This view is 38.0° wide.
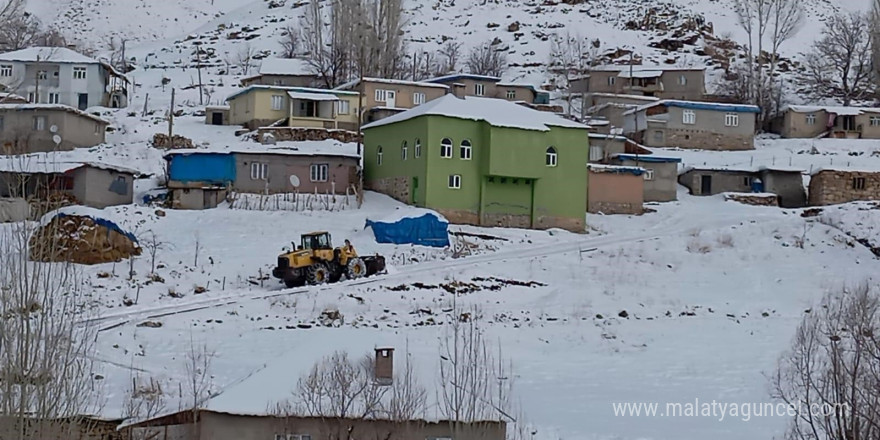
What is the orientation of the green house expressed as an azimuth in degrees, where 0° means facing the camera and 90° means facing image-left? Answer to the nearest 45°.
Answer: approximately 0°

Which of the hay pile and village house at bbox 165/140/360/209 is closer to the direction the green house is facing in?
the hay pile

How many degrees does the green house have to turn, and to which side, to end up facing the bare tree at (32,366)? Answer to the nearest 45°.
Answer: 0° — it already faces it

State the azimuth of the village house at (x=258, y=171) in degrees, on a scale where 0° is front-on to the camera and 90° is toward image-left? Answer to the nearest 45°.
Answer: approximately 0°

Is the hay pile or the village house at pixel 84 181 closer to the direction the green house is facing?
the hay pile

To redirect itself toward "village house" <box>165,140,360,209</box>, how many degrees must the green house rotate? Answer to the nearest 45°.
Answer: approximately 90° to its right

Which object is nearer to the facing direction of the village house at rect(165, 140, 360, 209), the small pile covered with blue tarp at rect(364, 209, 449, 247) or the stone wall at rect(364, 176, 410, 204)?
the small pile covered with blue tarp

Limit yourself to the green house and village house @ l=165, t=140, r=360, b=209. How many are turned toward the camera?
2

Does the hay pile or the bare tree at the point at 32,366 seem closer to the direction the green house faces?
the bare tree
